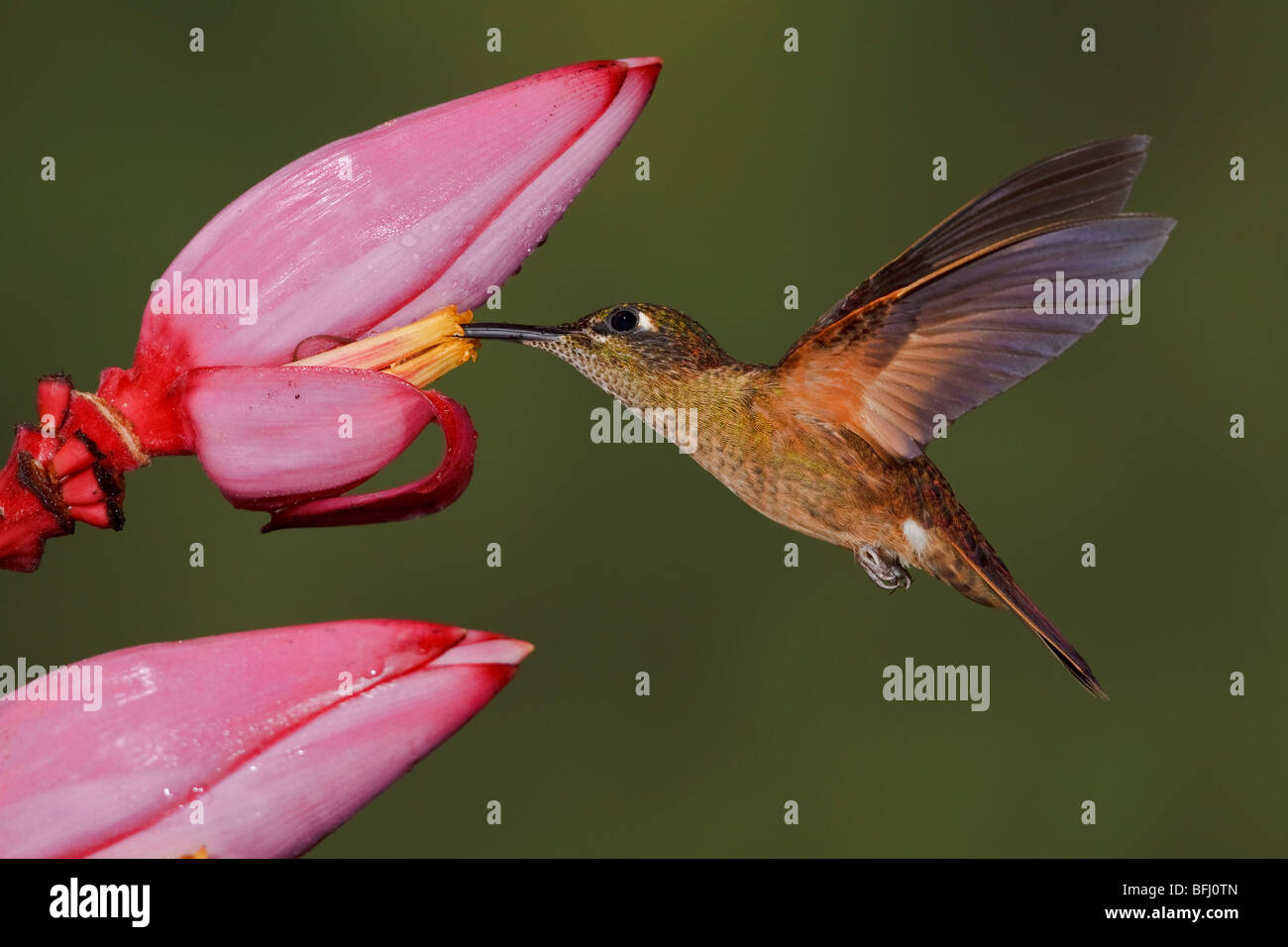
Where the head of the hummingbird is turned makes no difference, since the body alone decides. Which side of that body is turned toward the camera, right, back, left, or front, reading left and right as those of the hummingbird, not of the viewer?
left
